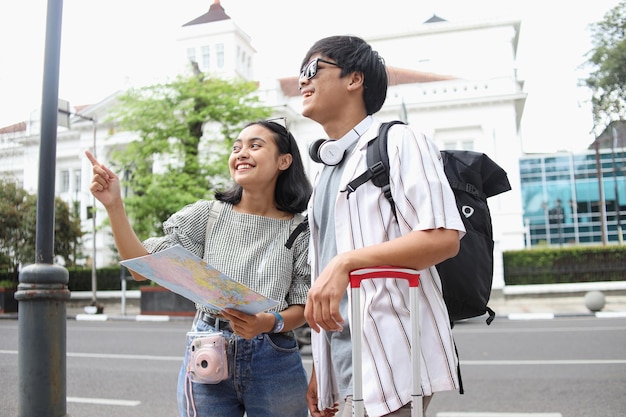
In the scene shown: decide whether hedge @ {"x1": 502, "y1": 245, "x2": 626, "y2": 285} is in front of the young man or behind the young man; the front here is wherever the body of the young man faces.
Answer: behind

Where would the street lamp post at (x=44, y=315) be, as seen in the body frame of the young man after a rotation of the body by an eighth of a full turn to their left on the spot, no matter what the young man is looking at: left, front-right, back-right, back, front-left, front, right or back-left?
back-right

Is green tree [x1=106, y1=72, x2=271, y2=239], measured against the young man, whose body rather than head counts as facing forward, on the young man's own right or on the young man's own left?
on the young man's own right

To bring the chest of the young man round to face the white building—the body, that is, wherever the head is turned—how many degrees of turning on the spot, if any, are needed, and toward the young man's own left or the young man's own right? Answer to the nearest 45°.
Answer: approximately 135° to the young man's own right

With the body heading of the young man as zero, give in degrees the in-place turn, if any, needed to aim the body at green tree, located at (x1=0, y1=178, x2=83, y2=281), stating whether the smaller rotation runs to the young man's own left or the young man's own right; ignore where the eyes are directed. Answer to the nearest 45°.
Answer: approximately 90° to the young man's own right

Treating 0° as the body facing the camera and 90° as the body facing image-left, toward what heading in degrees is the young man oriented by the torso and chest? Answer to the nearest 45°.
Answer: approximately 45°

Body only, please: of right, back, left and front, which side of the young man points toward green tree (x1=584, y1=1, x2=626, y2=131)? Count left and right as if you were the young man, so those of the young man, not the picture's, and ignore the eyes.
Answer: back

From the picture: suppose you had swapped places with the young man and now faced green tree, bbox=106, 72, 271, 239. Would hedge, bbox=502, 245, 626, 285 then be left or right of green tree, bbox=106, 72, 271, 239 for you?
right

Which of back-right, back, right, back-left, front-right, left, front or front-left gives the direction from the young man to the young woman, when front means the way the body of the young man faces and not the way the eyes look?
right
